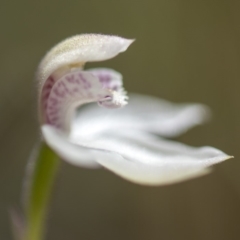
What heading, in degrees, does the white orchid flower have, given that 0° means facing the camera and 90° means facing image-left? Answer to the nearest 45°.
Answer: approximately 270°
